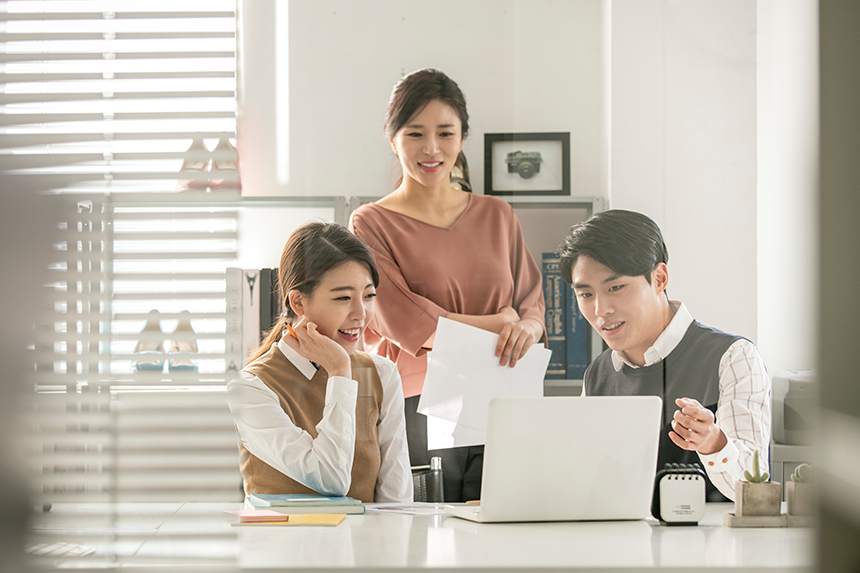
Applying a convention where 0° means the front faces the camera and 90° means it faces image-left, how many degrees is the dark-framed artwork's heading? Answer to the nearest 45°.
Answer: approximately 0°

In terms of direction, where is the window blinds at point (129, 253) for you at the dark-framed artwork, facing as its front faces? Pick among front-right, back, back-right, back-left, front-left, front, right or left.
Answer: front-right

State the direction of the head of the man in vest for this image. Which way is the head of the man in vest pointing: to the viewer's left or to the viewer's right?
to the viewer's left

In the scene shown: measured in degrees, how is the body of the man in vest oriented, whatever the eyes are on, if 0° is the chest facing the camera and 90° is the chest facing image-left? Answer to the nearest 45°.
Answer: approximately 45°

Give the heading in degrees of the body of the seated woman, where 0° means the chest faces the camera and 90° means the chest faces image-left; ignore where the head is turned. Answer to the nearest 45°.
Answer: approximately 315°

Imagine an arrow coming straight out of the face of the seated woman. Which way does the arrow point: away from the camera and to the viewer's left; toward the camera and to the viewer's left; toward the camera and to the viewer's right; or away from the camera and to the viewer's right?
toward the camera and to the viewer's right
